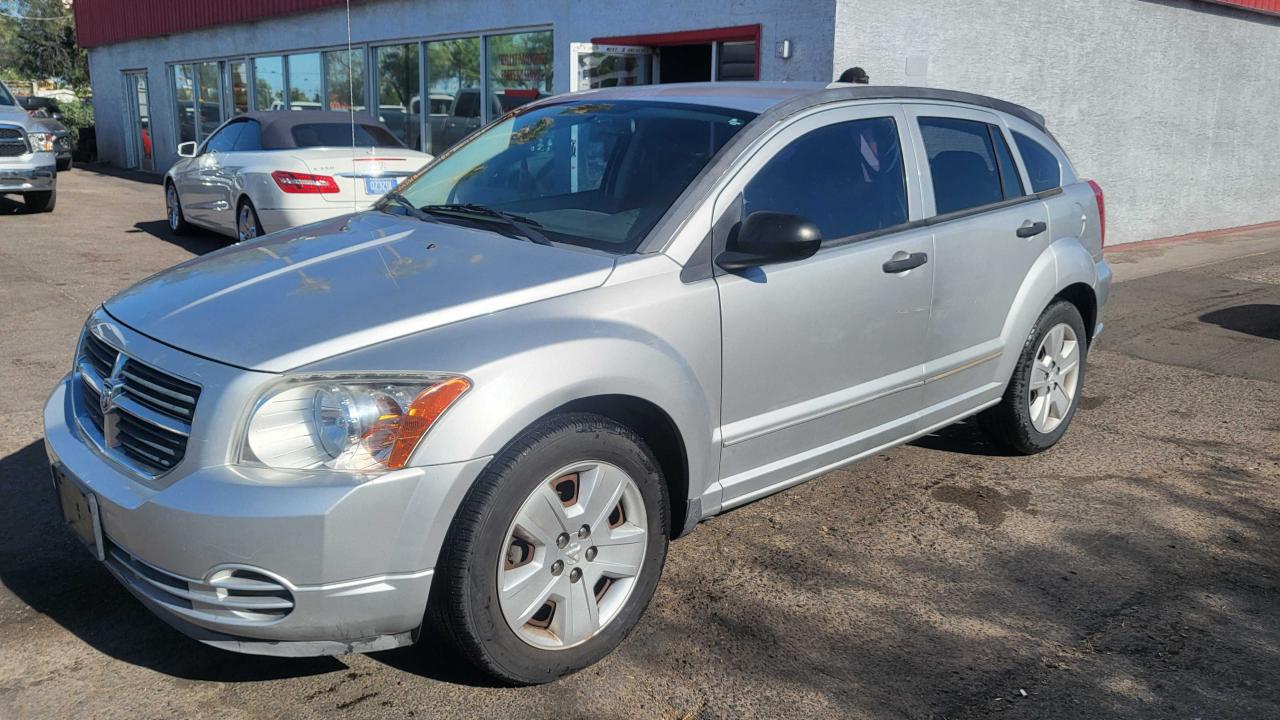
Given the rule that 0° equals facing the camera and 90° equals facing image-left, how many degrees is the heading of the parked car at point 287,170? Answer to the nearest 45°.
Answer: approximately 135°

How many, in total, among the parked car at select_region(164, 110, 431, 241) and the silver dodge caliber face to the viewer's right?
0

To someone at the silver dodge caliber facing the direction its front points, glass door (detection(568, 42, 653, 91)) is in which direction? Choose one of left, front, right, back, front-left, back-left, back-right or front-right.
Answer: back-right

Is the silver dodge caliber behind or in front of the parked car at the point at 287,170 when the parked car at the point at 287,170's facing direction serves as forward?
behind

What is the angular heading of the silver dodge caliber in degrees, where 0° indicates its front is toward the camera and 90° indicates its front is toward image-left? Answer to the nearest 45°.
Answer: approximately 45°

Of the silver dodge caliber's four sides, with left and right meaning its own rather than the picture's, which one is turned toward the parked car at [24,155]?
right

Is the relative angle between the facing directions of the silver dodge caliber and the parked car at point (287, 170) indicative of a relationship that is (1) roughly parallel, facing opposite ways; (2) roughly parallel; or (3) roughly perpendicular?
roughly perpendicular

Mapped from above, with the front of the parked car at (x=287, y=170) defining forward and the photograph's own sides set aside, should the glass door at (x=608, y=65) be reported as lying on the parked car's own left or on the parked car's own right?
on the parked car's own right

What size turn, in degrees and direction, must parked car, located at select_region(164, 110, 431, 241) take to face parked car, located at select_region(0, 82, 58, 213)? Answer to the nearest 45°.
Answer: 0° — it already faces it

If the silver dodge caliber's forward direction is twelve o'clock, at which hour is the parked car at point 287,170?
The parked car is roughly at 4 o'clock from the silver dodge caliber.

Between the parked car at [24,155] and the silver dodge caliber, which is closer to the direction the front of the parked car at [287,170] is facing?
the parked car
